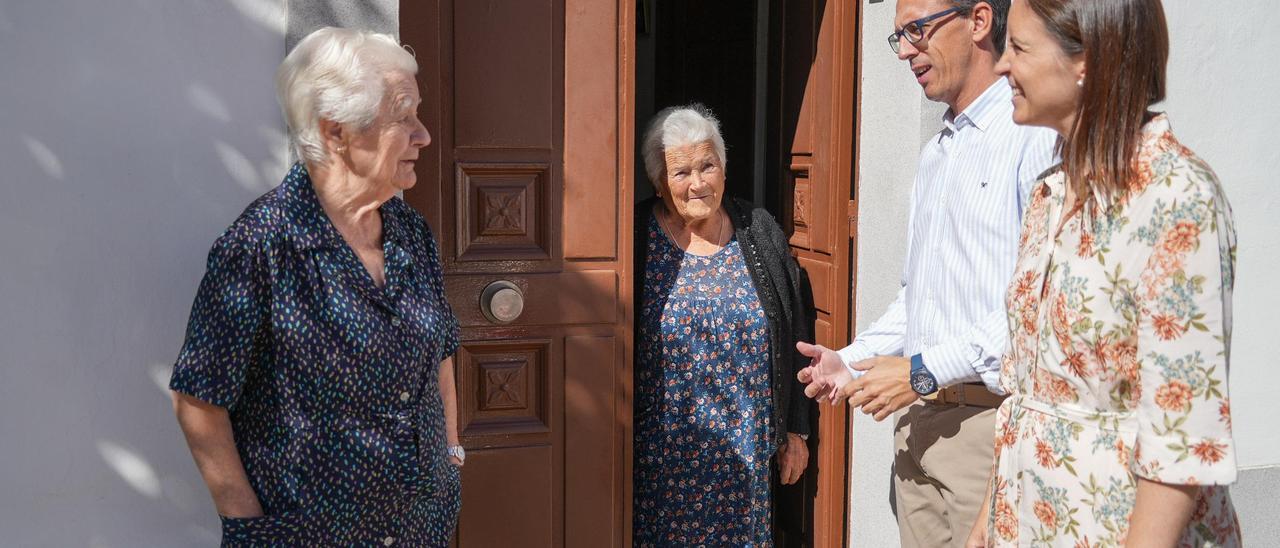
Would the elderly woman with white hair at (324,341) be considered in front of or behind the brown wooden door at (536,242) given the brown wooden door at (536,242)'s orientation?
in front

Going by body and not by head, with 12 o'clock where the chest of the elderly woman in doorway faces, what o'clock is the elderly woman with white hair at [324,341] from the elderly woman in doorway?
The elderly woman with white hair is roughly at 1 o'clock from the elderly woman in doorway.

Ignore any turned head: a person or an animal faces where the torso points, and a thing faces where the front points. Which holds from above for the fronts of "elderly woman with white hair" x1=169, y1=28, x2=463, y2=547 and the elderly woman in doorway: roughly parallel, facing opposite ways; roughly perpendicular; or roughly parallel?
roughly perpendicular

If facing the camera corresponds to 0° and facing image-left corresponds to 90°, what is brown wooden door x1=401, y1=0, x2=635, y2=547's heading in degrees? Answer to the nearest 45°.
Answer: approximately 0°

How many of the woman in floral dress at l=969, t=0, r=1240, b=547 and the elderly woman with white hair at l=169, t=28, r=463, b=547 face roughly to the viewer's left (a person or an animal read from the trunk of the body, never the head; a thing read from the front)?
1

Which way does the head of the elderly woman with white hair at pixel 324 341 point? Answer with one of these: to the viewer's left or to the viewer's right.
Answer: to the viewer's right

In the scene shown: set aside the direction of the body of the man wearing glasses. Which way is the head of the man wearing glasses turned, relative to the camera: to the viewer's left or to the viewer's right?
to the viewer's left

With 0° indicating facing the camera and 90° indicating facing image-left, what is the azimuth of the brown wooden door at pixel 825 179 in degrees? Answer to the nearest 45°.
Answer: approximately 45°

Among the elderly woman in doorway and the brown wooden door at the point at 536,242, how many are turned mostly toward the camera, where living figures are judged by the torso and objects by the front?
2

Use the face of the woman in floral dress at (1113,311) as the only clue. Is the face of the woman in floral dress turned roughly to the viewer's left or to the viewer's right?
to the viewer's left

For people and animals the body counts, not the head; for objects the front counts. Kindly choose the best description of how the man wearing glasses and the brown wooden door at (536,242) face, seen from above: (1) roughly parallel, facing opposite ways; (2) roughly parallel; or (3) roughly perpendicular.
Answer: roughly perpendicular

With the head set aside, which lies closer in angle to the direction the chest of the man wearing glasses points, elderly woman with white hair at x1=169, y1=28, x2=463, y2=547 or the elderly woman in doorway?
the elderly woman with white hair

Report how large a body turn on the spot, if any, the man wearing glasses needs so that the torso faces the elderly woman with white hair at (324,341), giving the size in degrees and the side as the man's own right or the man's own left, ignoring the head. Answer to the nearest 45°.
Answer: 0° — they already face them

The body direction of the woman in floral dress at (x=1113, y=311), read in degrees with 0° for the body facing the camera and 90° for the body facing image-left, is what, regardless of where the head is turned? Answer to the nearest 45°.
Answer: approximately 90°
